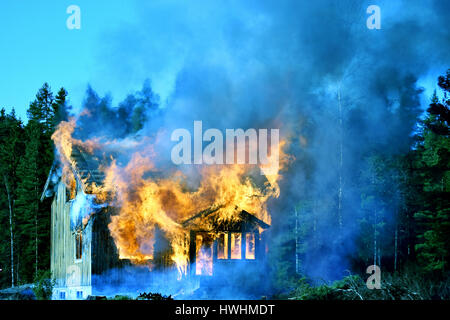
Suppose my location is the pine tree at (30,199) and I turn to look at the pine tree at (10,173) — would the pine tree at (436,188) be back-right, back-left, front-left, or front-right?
back-right

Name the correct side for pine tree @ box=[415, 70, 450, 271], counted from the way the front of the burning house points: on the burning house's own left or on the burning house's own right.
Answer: on the burning house's own left

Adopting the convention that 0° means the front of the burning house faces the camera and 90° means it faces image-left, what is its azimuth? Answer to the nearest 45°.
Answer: approximately 315°
